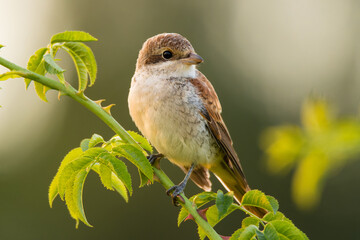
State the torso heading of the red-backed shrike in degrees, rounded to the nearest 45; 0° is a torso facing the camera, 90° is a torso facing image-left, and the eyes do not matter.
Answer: approximately 45°
